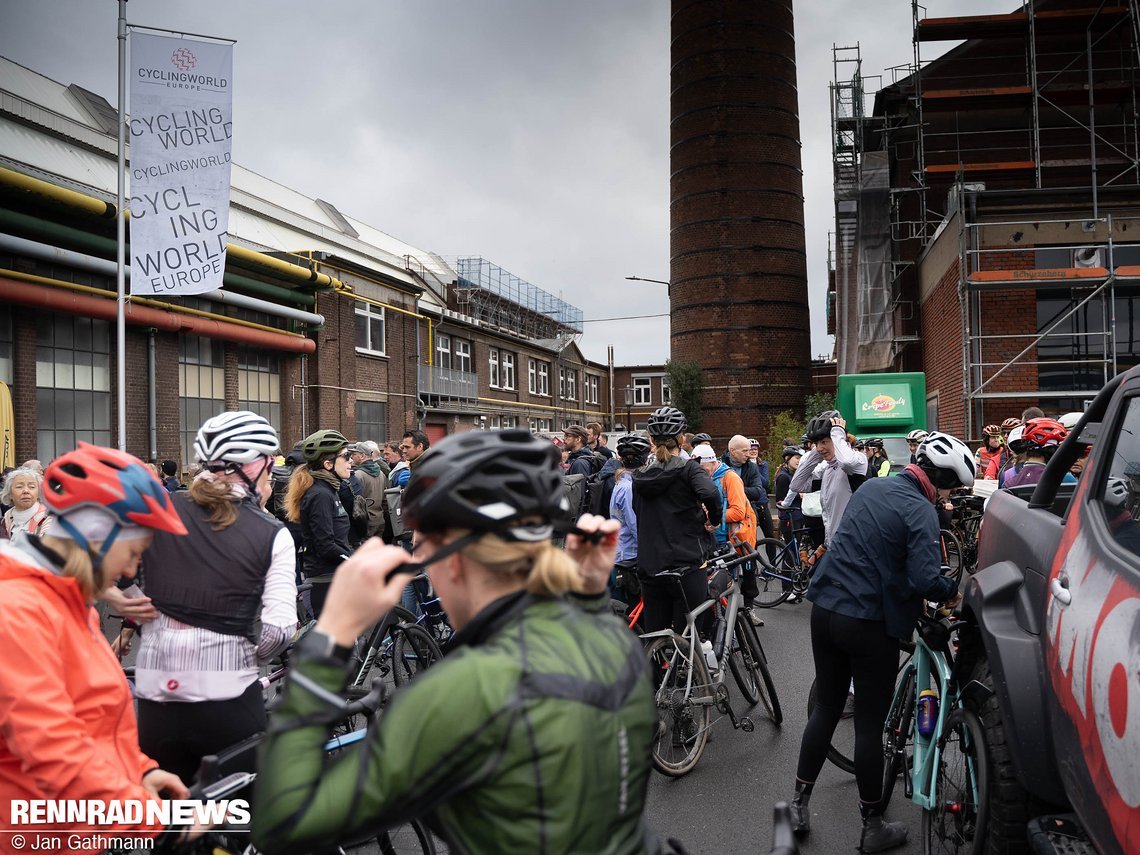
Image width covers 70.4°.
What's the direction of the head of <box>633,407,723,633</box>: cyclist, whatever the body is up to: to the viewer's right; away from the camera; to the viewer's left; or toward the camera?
away from the camera

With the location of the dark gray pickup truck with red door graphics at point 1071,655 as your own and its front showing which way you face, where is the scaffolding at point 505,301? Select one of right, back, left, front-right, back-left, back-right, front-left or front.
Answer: back

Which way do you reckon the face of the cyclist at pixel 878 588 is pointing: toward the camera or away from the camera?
away from the camera

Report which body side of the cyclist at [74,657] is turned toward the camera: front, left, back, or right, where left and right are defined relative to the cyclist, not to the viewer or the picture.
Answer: right
